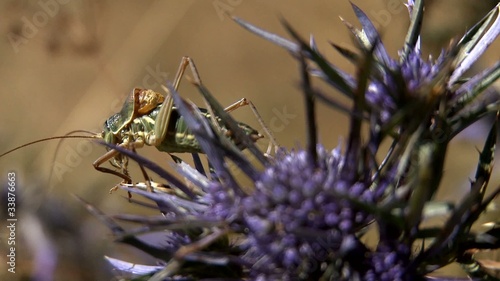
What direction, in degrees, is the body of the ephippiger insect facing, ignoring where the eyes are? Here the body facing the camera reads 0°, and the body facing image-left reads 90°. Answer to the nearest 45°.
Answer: approximately 90°
